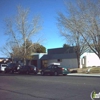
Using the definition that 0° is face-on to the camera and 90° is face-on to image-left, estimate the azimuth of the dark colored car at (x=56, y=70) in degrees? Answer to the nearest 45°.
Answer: approximately 135°
